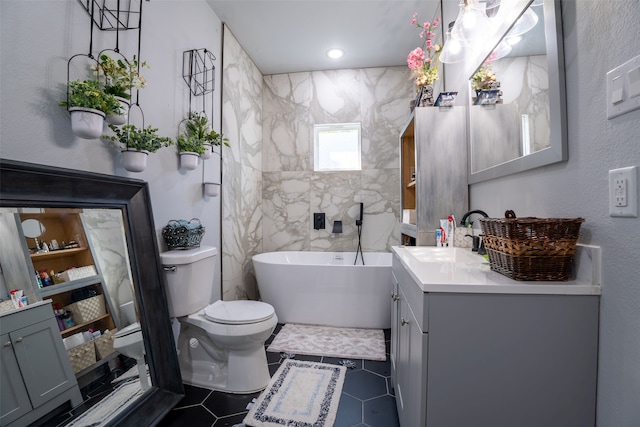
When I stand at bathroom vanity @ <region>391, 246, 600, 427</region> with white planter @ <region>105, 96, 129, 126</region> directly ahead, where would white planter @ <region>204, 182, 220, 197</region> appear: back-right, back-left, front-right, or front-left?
front-right

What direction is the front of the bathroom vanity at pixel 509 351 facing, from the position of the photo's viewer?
facing to the left of the viewer

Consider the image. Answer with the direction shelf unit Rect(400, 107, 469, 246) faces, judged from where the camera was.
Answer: facing to the left of the viewer

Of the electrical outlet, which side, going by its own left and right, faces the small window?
right

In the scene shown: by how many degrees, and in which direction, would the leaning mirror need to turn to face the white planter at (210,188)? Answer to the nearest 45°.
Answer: approximately 90° to its left

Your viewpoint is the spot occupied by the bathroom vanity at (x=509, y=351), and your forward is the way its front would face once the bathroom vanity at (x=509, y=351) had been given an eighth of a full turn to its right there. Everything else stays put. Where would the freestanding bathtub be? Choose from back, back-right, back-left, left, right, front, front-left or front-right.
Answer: front

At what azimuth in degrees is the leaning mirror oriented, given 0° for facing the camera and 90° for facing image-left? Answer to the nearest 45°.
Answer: approximately 315°

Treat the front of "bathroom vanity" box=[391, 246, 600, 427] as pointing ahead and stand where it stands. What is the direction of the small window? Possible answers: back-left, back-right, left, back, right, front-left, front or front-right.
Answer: front-right

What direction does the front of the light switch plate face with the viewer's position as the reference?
facing the viewer and to the left of the viewer

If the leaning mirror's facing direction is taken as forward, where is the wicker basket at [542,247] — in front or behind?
in front

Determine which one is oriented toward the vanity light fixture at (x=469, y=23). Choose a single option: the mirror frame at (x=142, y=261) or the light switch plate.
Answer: the mirror frame

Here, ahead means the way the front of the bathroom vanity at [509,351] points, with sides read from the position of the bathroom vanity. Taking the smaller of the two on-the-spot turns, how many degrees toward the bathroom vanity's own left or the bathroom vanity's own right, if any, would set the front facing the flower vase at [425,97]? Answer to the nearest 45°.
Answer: approximately 90° to the bathroom vanity's own right

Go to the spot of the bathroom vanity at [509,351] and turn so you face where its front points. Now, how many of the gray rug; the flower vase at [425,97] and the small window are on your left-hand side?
0

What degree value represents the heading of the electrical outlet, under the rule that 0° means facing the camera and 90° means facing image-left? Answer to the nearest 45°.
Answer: approximately 45°

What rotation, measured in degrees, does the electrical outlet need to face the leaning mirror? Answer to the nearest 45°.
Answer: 0° — it already faces it

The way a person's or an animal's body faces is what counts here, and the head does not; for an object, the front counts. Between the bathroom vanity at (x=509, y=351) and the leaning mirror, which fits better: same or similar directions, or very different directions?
very different directions

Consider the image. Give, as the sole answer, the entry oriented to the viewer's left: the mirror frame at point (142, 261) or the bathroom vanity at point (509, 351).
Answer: the bathroom vanity

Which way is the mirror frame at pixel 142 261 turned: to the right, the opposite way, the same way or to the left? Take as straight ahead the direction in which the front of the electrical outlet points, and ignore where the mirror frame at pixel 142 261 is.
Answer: the opposite way
